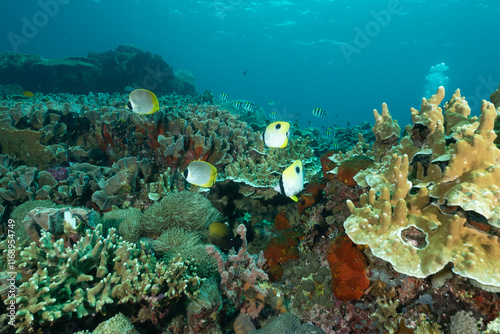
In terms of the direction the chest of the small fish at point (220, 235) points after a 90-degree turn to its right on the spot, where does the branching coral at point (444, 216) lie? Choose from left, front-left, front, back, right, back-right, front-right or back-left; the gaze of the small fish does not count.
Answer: back-right

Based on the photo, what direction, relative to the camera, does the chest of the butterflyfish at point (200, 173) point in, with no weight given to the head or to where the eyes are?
to the viewer's left

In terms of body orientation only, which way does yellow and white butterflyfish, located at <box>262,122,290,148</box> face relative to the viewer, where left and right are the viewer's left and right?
facing to the left of the viewer

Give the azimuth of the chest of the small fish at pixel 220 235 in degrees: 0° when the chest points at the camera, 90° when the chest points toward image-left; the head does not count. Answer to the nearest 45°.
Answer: approximately 90°

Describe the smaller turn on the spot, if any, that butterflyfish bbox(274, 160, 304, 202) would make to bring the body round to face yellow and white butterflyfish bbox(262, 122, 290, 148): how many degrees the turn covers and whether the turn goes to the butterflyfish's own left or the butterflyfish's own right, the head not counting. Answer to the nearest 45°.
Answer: approximately 90° to the butterflyfish's own right

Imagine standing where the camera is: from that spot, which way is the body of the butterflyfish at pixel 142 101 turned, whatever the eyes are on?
to the viewer's left

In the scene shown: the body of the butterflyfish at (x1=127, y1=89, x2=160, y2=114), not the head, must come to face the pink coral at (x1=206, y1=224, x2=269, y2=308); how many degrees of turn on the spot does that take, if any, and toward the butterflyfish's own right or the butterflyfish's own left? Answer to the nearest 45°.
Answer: approximately 90° to the butterflyfish's own left

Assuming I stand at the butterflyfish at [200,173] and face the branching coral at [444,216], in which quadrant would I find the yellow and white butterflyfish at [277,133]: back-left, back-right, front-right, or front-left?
front-left
